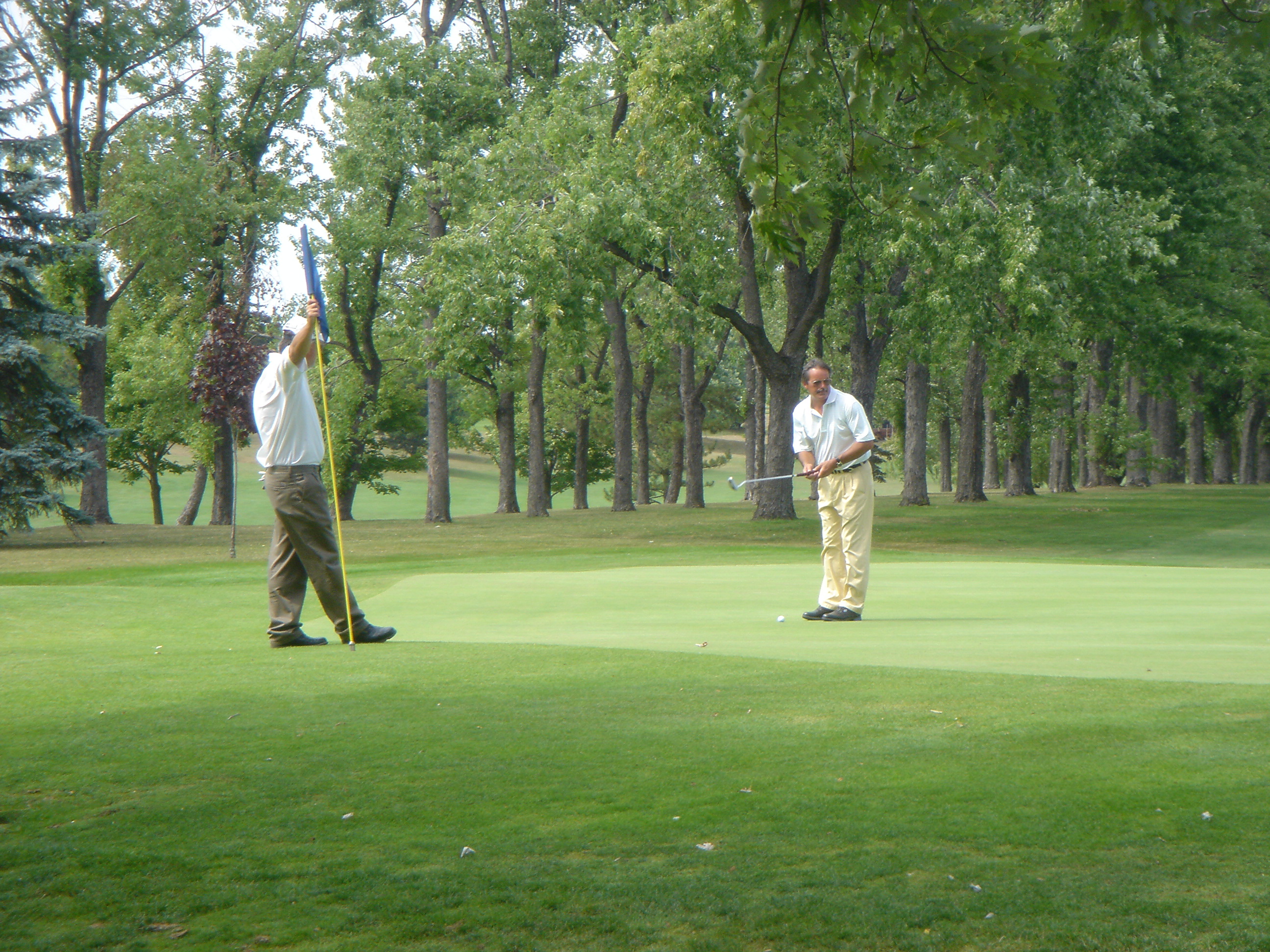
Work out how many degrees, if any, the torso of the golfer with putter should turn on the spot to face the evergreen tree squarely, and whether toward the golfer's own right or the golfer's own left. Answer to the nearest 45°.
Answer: approximately 90° to the golfer's own right

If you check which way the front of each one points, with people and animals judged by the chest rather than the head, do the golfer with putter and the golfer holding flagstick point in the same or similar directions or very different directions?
very different directions

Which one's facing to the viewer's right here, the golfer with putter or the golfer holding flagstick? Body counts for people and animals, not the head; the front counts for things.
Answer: the golfer holding flagstick

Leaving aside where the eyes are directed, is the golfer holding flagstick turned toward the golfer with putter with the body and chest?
yes

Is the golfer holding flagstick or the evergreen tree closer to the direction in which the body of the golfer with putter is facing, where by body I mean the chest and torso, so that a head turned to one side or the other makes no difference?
the golfer holding flagstick

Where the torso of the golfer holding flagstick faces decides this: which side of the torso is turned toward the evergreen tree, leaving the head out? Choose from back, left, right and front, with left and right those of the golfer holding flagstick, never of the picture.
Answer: left

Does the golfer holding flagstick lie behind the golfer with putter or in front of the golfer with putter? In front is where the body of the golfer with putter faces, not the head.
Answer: in front

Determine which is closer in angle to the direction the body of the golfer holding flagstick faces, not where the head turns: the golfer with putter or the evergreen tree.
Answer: the golfer with putter
